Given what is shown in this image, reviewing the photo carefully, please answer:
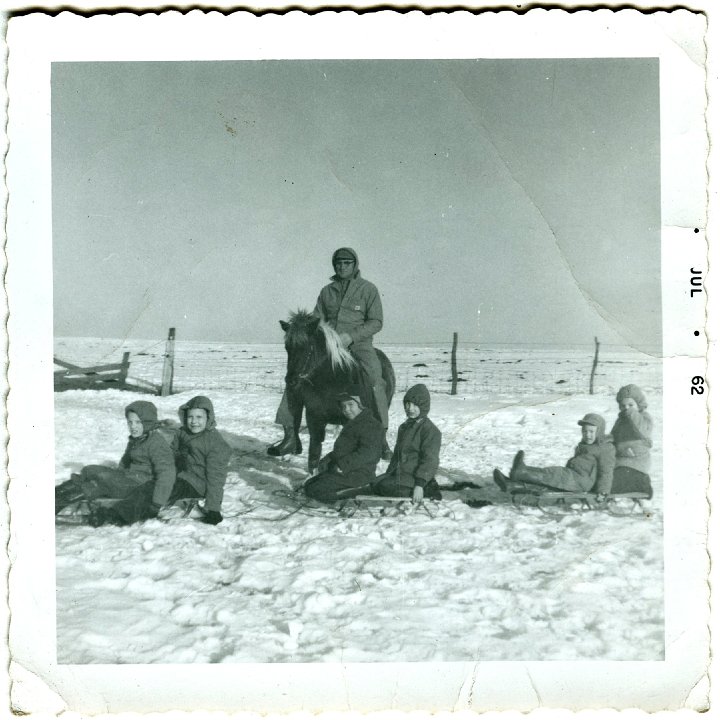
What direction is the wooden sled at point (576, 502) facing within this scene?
to the viewer's left
